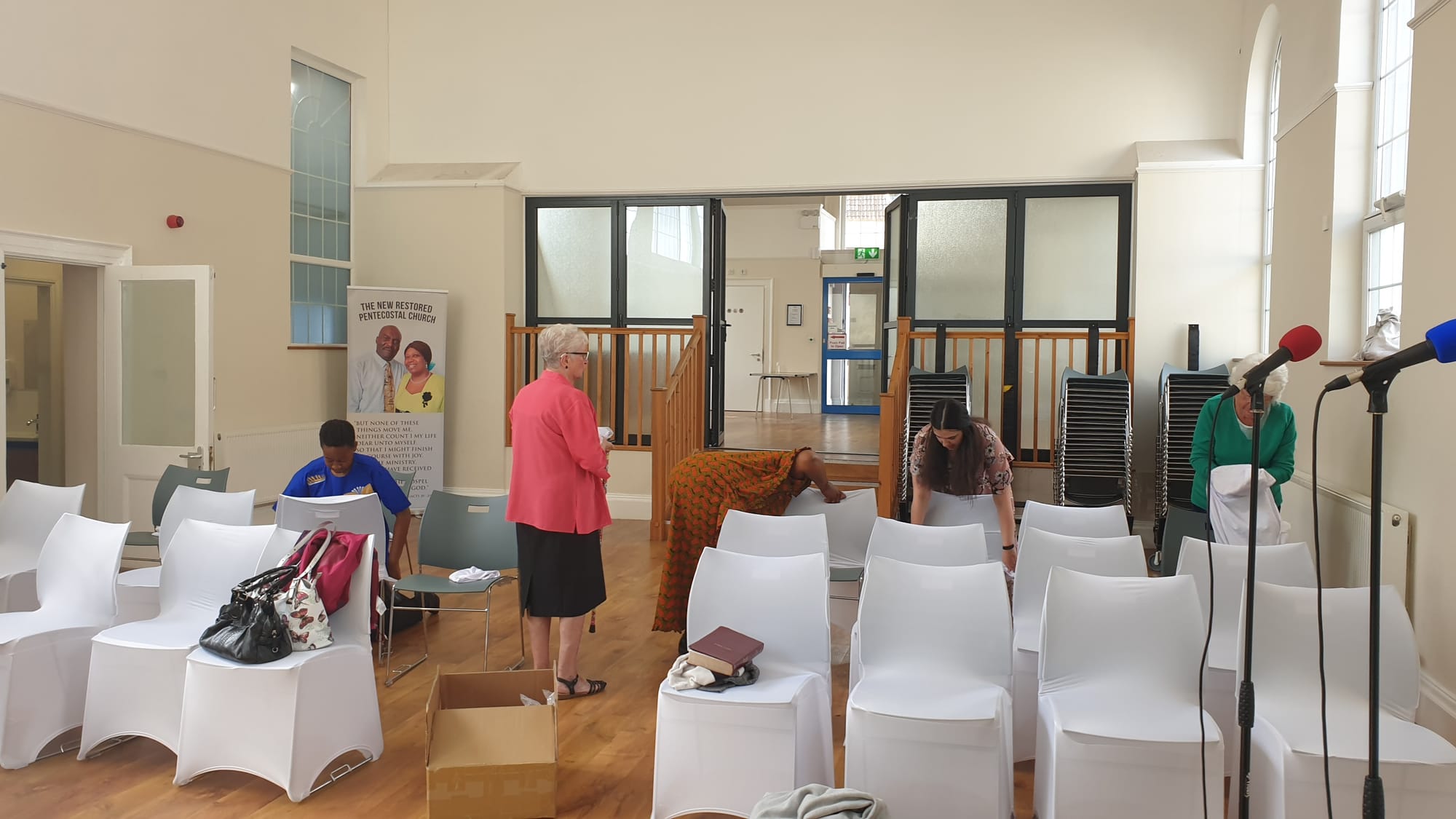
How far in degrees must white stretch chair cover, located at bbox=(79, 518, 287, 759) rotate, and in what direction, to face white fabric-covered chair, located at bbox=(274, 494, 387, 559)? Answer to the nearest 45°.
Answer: approximately 180°

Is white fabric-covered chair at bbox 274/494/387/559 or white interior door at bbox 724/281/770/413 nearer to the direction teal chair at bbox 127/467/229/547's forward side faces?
the white fabric-covered chair

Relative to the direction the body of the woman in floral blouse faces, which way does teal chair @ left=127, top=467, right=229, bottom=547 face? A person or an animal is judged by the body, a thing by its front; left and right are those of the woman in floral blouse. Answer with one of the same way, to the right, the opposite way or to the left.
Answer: the same way

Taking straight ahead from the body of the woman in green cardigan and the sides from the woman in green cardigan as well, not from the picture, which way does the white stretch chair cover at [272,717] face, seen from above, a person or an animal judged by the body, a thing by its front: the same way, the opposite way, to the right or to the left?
the same way

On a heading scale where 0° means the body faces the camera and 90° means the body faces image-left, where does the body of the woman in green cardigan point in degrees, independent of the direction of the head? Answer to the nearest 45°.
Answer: approximately 0°

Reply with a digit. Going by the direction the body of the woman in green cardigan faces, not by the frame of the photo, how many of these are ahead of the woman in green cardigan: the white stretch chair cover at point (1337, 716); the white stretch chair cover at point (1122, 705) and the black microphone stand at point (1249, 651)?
3

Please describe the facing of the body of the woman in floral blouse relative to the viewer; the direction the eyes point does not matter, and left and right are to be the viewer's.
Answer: facing the viewer

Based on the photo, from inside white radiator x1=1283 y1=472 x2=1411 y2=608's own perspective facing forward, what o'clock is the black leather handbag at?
The black leather handbag is roughly at 12 o'clock from the white radiator.

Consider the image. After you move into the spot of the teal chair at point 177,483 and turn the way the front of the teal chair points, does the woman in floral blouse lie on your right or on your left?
on your left

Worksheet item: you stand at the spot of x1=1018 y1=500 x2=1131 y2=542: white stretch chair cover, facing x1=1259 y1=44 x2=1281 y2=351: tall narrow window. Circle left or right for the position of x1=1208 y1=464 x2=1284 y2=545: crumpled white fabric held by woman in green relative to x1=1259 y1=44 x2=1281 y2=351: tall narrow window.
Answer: right

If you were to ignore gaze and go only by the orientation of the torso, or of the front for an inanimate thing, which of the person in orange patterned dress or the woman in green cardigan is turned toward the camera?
the woman in green cardigan

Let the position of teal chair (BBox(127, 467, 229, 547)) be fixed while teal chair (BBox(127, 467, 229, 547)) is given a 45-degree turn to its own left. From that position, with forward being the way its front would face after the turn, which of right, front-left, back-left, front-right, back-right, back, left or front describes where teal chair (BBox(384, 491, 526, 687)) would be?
front-left

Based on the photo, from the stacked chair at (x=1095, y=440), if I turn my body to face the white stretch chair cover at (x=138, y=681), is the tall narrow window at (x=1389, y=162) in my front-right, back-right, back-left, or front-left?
front-left

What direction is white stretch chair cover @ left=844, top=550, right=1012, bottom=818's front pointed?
toward the camera

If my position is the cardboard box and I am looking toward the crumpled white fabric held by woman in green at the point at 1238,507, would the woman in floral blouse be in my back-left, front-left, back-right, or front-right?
front-left

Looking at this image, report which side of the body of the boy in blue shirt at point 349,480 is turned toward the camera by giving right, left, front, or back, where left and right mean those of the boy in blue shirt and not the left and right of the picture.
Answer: front

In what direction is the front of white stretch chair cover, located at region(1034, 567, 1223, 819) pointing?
toward the camera

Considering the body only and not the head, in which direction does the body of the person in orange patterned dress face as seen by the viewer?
to the viewer's right

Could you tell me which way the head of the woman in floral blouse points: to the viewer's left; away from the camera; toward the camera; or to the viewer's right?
toward the camera
